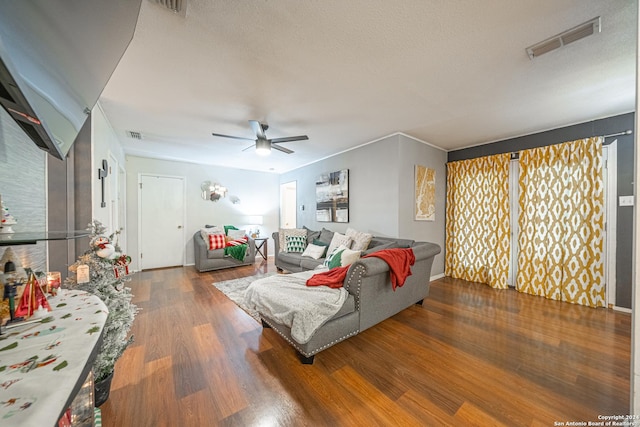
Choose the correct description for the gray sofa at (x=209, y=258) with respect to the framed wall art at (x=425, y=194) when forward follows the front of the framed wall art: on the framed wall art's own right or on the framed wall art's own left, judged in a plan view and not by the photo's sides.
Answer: on the framed wall art's own right

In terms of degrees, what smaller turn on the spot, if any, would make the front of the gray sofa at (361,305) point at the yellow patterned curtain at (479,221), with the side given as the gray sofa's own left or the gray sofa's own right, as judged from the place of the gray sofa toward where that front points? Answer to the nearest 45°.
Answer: approximately 180°

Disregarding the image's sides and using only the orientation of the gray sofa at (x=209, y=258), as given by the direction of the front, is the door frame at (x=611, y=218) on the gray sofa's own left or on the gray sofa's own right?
on the gray sofa's own left

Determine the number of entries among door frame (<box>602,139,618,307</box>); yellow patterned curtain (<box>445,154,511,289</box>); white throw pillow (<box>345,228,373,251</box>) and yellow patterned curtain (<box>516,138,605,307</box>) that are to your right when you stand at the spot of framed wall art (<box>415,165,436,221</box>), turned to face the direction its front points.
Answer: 1

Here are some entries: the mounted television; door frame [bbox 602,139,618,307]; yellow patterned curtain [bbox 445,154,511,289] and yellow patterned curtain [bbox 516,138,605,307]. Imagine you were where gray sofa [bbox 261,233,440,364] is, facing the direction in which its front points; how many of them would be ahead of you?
1

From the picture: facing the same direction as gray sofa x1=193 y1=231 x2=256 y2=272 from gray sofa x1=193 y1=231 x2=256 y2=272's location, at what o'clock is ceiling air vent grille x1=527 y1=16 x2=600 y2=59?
The ceiling air vent grille is roughly at 11 o'clock from the gray sofa.

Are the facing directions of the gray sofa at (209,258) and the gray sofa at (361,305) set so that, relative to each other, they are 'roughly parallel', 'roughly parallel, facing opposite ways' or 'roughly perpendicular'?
roughly perpendicular

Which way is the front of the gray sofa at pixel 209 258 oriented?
toward the camera

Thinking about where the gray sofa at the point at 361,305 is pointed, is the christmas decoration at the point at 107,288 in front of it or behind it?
in front

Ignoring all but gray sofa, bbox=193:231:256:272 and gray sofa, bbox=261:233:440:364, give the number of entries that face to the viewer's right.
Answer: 0

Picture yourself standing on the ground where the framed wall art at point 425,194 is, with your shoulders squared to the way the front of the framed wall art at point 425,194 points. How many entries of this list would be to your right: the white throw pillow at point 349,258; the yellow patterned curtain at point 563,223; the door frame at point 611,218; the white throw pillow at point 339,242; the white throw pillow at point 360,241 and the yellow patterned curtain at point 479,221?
3
